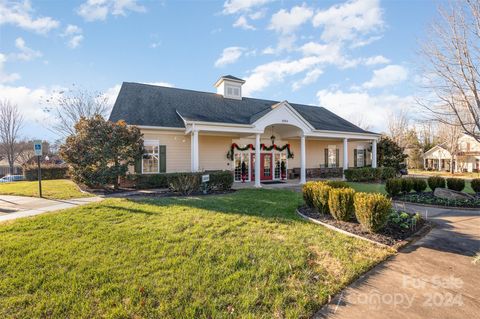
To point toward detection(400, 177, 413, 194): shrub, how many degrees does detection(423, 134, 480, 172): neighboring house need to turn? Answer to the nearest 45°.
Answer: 0° — it already faces it

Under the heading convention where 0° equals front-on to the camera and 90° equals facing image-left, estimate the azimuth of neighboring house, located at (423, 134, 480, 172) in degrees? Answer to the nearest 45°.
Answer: approximately 0°

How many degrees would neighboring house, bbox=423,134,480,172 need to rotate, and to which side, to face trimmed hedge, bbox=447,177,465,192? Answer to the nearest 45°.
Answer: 0° — it already faces it

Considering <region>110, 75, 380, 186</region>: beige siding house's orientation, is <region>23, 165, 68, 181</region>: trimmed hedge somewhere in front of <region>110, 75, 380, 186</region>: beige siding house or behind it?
behind

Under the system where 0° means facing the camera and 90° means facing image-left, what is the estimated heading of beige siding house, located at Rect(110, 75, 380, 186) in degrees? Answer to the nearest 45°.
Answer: approximately 315°
